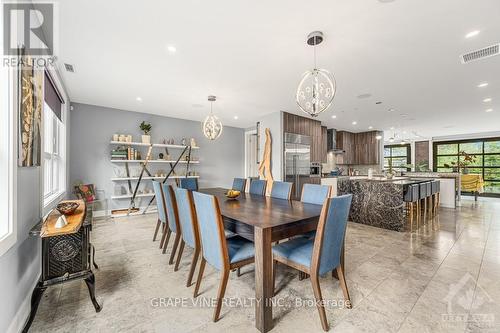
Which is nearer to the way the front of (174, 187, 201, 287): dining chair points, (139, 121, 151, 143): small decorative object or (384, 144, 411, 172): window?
the window

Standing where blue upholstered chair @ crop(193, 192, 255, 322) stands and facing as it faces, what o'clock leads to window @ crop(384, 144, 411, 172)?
The window is roughly at 12 o'clock from the blue upholstered chair.

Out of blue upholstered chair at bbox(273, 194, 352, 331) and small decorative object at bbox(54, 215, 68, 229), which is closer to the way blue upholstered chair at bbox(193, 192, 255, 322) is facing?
the blue upholstered chair

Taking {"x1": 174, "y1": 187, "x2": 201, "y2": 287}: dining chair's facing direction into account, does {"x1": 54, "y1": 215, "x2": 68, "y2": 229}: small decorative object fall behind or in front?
behind

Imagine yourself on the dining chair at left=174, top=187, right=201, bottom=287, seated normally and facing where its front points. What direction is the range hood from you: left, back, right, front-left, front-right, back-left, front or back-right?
front

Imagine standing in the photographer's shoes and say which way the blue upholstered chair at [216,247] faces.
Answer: facing away from the viewer and to the right of the viewer

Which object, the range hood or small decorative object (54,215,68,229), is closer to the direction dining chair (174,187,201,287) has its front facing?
the range hood

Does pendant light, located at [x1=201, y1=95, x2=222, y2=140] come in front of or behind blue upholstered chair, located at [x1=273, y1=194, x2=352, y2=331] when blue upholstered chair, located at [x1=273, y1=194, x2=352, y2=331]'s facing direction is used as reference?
in front

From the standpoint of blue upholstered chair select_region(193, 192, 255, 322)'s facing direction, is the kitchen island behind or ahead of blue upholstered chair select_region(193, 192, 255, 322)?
ahead

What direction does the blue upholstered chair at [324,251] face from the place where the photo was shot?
facing away from the viewer and to the left of the viewer

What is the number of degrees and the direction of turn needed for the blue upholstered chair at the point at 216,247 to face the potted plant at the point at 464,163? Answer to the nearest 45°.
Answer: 0° — it already faces it

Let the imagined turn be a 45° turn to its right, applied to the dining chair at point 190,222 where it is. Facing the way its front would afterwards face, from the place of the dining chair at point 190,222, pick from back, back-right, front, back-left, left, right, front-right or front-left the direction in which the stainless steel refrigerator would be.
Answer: front-left

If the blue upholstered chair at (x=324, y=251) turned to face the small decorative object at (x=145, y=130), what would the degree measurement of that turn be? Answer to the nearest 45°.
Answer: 0° — it already faces it

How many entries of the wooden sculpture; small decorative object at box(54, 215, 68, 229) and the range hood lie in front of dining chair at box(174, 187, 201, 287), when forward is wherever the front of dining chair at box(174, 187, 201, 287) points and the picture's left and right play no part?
2

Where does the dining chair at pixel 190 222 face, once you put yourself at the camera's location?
facing away from the viewer and to the right of the viewer

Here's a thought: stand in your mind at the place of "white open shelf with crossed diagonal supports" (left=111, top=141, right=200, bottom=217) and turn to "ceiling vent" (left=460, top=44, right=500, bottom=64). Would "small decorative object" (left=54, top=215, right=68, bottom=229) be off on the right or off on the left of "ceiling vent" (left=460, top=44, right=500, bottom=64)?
right

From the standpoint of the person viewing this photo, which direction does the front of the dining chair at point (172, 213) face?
facing away from the viewer and to the right of the viewer
